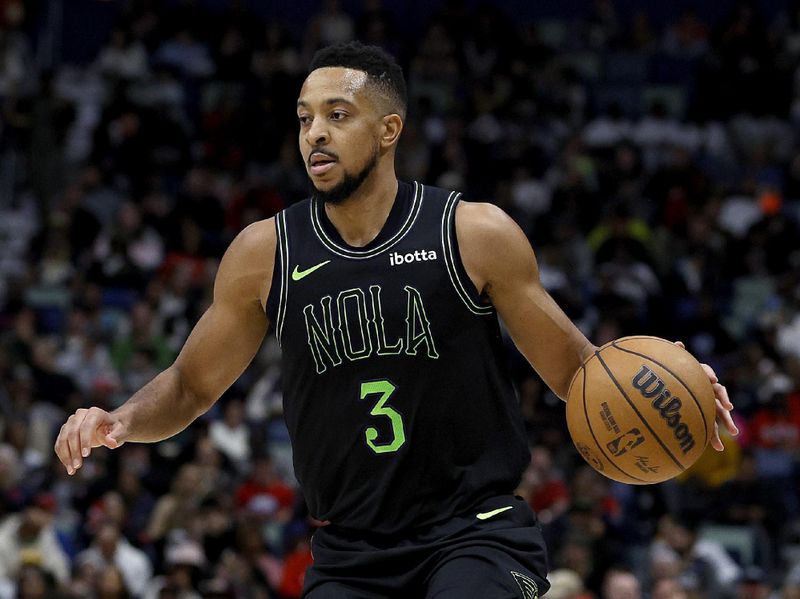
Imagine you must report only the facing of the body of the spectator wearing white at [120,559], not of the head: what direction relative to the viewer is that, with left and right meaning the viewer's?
facing the viewer and to the left of the viewer

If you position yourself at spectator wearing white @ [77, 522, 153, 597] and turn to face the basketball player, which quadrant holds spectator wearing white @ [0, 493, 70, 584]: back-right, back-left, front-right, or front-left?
back-right

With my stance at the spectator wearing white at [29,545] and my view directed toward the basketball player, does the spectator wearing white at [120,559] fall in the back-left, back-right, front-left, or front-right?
front-left

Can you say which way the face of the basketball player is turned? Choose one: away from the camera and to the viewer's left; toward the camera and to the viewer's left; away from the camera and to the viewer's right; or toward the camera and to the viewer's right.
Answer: toward the camera and to the viewer's left

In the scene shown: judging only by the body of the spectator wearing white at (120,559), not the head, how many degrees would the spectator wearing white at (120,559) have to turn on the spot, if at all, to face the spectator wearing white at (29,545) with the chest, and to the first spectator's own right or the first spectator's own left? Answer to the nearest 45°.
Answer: approximately 45° to the first spectator's own right

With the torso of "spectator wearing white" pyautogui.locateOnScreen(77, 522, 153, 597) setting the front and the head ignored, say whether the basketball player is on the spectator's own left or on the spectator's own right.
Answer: on the spectator's own left
